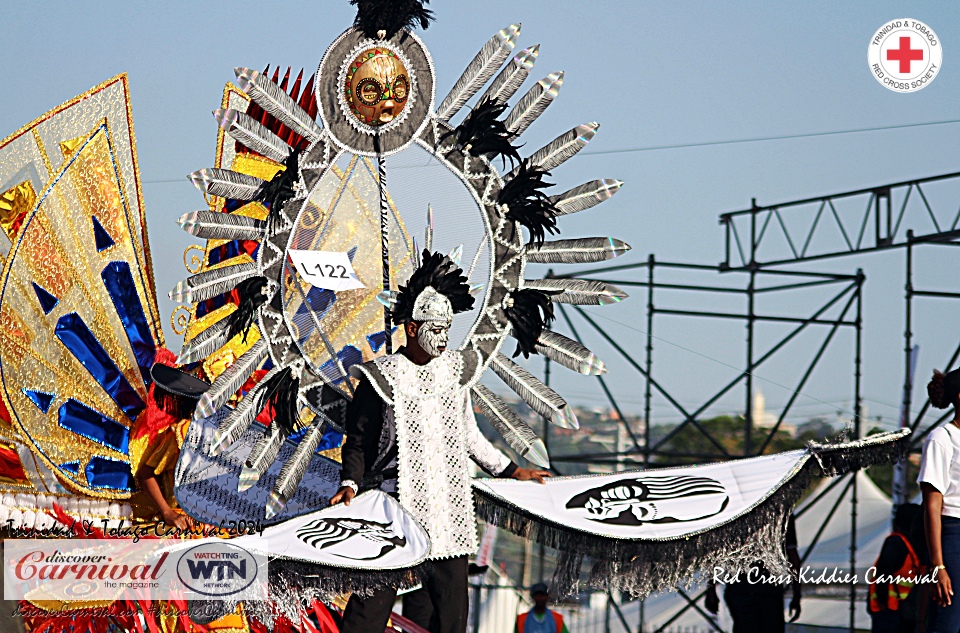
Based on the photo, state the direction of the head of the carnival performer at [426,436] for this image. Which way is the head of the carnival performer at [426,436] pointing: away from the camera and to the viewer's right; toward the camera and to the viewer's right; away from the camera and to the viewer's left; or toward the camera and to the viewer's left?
toward the camera and to the viewer's right

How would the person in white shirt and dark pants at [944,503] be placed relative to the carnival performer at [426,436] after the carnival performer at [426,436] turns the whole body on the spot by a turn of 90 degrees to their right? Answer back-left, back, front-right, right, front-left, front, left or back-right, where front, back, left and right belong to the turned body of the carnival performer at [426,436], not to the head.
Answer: back-left

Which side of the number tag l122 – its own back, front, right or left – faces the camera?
front

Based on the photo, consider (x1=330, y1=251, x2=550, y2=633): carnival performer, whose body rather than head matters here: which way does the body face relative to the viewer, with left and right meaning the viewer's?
facing the viewer and to the right of the viewer

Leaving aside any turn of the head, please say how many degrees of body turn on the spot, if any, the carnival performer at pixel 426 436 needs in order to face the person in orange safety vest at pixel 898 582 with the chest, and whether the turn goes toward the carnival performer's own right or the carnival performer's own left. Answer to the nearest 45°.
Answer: approximately 135° to the carnival performer's own left
